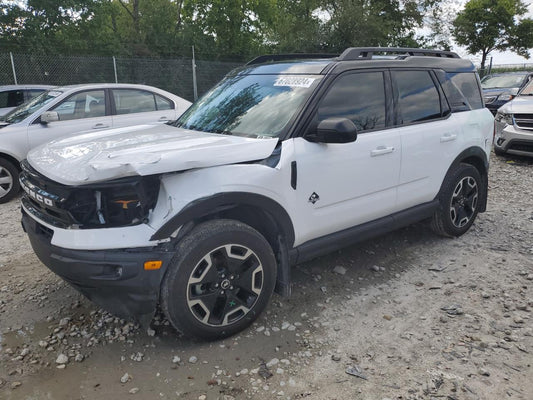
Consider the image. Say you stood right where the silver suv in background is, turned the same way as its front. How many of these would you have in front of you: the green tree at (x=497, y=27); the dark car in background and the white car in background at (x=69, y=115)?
1

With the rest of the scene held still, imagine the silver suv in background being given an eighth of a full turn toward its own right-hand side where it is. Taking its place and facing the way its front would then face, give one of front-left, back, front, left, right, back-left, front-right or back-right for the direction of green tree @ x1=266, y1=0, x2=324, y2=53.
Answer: front-right

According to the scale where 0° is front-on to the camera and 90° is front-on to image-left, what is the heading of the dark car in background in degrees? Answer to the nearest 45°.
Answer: approximately 45°

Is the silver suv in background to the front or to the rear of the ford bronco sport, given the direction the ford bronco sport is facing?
to the rear

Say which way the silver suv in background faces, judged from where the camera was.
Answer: facing the viewer and to the left of the viewer

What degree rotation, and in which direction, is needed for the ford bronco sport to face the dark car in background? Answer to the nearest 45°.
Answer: approximately 180°

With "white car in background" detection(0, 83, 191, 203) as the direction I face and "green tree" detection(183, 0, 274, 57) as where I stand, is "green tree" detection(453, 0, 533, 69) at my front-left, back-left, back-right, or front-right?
back-left

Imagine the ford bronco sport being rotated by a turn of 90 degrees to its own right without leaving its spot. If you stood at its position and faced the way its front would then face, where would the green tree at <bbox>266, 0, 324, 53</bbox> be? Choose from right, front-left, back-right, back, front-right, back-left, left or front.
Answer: front-right

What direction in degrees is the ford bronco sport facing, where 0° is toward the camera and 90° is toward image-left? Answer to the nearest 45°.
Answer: approximately 45°

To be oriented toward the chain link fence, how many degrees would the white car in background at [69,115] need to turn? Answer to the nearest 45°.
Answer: approximately 135° to its right

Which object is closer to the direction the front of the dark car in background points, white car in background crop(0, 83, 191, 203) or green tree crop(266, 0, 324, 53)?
the white car in background

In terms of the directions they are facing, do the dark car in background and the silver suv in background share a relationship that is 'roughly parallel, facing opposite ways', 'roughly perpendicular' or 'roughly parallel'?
roughly parallel

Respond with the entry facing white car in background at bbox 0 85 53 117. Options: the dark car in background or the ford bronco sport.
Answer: the dark car in background

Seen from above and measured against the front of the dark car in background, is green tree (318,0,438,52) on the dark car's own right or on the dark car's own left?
on the dark car's own right
